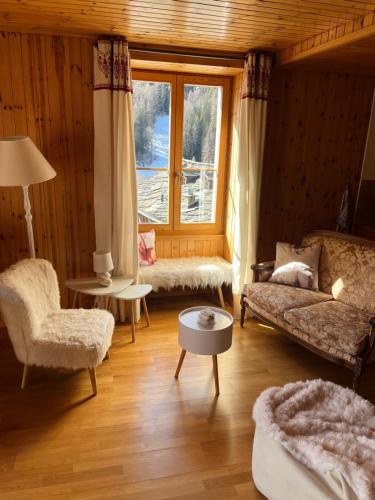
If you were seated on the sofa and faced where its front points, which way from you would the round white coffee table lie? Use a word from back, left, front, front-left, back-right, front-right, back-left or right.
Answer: front

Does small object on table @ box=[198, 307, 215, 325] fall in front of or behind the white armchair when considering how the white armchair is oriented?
in front

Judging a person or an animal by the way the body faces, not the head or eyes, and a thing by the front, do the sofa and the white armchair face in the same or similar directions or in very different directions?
very different directions

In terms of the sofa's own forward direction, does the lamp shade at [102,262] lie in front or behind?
in front

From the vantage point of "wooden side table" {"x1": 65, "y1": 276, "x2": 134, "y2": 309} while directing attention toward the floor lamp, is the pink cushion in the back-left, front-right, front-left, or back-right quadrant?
back-right

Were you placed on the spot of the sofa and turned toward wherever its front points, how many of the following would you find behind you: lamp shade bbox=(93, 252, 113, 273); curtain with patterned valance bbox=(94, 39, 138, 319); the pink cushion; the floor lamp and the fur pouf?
0

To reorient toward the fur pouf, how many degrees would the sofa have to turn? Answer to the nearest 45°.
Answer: approximately 45° to its left

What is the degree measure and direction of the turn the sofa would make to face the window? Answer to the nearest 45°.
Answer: approximately 90° to its right

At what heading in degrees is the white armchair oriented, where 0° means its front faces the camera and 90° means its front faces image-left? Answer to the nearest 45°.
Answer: approximately 270°

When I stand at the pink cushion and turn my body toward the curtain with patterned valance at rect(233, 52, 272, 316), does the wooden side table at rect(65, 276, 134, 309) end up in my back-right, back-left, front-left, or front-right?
back-right

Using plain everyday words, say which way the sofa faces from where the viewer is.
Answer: facing the viewer and to the left of the viewer
